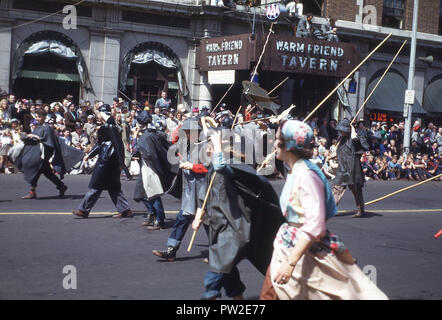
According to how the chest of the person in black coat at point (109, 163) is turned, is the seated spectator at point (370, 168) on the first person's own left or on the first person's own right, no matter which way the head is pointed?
on the first person's own right

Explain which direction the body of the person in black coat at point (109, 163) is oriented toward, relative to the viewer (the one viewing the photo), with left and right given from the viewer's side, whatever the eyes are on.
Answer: facing to the left of the viewer

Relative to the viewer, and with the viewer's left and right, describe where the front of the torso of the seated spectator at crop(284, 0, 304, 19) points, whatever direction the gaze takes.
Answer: facing the viewer

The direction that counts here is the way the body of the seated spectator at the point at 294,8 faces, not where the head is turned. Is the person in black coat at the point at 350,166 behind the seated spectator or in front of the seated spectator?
in front

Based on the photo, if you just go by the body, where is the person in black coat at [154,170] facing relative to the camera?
to the viewer's left

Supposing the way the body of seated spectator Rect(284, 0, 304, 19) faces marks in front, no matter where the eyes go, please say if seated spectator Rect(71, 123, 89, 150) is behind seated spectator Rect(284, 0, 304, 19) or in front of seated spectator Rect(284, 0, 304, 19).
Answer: in front

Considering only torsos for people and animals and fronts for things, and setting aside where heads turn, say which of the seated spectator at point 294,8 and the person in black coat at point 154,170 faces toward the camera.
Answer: the seated spectator

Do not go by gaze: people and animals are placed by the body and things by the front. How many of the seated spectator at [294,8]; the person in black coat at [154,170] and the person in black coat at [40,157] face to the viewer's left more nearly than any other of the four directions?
2

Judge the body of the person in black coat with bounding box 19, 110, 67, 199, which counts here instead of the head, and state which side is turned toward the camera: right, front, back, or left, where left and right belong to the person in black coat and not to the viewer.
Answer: left

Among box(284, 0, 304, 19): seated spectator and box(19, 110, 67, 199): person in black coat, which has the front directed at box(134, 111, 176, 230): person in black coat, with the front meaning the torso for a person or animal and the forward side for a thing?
the seated spectator

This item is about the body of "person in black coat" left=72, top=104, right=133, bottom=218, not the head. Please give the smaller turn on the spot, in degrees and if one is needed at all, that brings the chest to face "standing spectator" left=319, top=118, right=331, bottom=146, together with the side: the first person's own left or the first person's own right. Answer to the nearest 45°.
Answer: approximately 135° to the first person's own right

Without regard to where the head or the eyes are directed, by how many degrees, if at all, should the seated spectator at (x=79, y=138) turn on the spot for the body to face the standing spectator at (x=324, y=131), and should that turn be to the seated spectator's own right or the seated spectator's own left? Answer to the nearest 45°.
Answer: approximately 135° to the seated spectator's own left

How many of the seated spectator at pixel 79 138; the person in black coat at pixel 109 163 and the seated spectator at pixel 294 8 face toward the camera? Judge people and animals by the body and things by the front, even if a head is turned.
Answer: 2

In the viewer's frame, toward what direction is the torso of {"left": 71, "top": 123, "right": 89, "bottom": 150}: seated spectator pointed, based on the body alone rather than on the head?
toward the camera

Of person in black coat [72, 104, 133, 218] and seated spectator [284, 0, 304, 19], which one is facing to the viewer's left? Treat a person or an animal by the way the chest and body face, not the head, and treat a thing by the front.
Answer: the person in black coat
